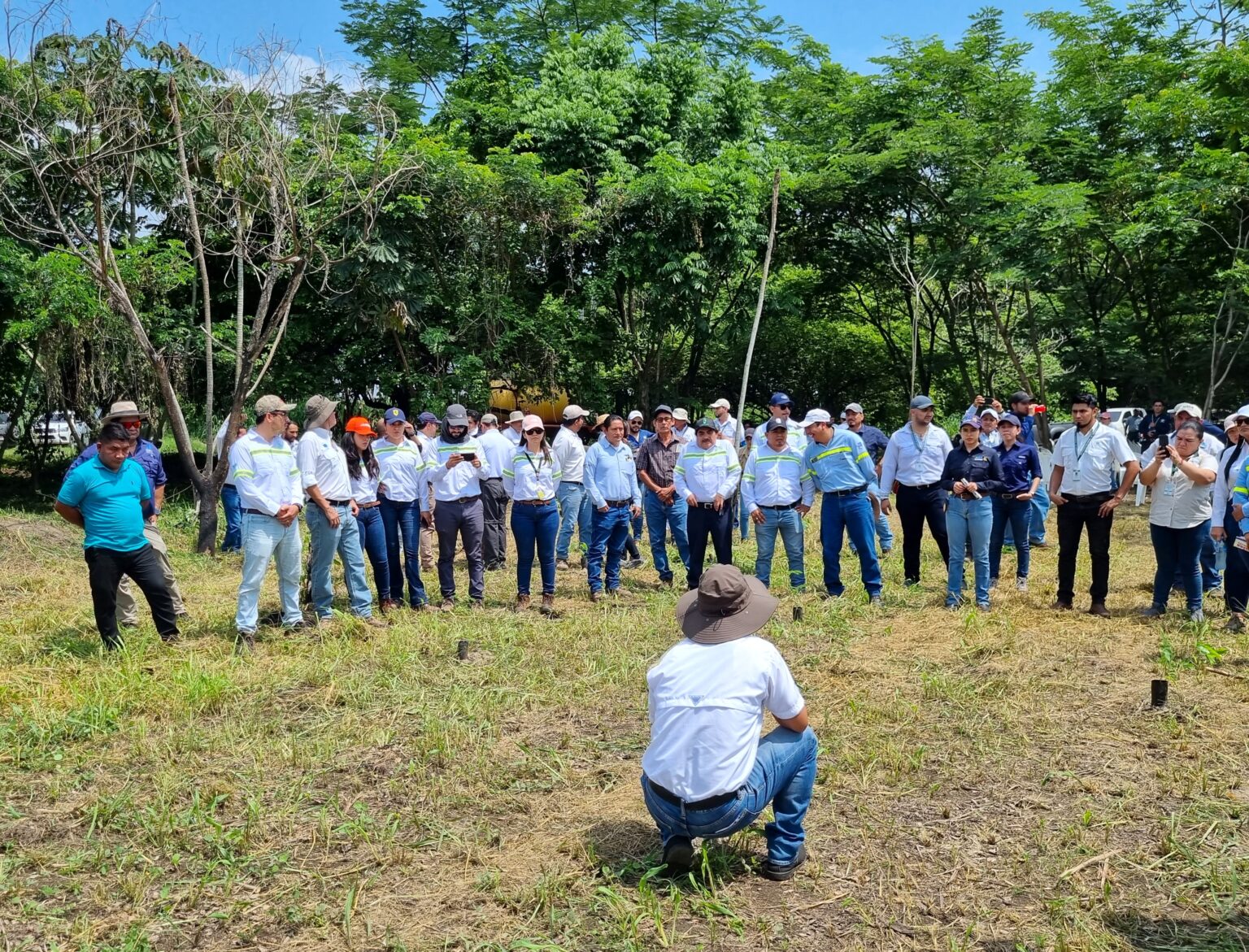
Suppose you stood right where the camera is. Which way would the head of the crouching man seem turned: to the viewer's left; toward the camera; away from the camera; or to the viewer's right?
away from the camera

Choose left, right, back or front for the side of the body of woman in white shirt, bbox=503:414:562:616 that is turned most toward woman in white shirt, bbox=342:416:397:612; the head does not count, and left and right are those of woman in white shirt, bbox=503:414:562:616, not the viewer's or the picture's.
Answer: right

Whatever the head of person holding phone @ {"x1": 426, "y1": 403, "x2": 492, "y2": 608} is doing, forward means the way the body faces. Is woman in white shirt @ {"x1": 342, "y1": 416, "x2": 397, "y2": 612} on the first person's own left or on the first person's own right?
on the first person's own right

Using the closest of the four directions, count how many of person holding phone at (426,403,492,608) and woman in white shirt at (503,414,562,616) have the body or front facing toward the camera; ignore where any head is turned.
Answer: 2

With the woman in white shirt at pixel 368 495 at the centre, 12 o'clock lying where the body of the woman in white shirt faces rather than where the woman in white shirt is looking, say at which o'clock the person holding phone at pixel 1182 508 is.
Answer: The person holding phone is roughly at 11 o'clock from the woman in white shirt.

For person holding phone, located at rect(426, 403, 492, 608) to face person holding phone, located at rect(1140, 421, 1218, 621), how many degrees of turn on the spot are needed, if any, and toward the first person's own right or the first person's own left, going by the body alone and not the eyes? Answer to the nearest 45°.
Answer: approximately 90° to the first person's own left

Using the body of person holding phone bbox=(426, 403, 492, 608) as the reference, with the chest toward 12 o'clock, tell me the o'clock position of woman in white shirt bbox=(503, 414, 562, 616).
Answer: The woman in white shirt is roughly at 9 o'clock from the person holding phone.

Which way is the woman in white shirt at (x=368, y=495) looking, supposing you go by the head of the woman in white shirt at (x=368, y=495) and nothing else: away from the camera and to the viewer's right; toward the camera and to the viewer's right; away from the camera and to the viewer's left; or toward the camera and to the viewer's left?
toward the camera and to the viewer's right

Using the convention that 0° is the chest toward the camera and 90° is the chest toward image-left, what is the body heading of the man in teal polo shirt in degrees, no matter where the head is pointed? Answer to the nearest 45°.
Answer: approximately 315°

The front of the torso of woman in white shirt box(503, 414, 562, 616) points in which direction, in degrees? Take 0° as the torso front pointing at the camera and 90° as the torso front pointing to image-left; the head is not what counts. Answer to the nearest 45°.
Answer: approximately 0°

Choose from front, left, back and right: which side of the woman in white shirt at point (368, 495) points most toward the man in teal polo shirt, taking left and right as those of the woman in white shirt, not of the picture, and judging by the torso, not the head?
right

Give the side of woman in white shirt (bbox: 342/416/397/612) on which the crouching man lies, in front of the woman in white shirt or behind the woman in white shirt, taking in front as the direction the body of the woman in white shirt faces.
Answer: in front

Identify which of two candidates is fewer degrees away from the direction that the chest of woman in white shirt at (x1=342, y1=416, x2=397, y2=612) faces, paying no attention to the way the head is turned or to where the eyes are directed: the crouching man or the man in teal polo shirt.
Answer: the crouching man

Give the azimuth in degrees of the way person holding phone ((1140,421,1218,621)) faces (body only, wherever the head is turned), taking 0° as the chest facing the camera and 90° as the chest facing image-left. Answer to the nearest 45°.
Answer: approximately 45°

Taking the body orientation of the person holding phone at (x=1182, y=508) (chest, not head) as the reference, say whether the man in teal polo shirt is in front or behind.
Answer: in front

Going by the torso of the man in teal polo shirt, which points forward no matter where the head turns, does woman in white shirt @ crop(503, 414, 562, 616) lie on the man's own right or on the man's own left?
on the man's own left

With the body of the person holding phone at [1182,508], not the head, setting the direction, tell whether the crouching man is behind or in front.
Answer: in front

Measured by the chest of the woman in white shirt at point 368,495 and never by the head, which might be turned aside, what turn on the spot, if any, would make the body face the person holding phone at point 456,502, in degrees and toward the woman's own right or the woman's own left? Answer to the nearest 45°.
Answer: approximately 45° to the woman's own left

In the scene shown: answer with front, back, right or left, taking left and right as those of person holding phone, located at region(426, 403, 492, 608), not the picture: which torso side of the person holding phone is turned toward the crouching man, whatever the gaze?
front

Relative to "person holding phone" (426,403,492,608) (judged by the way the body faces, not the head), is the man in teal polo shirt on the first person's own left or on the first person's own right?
on the first person's own right
